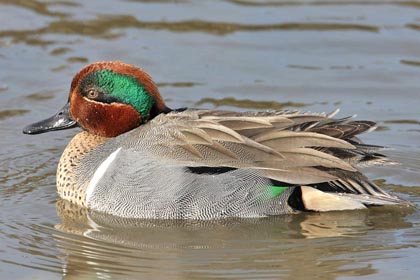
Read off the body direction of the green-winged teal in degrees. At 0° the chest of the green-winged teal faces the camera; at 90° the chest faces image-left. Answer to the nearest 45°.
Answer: approximately 90°
